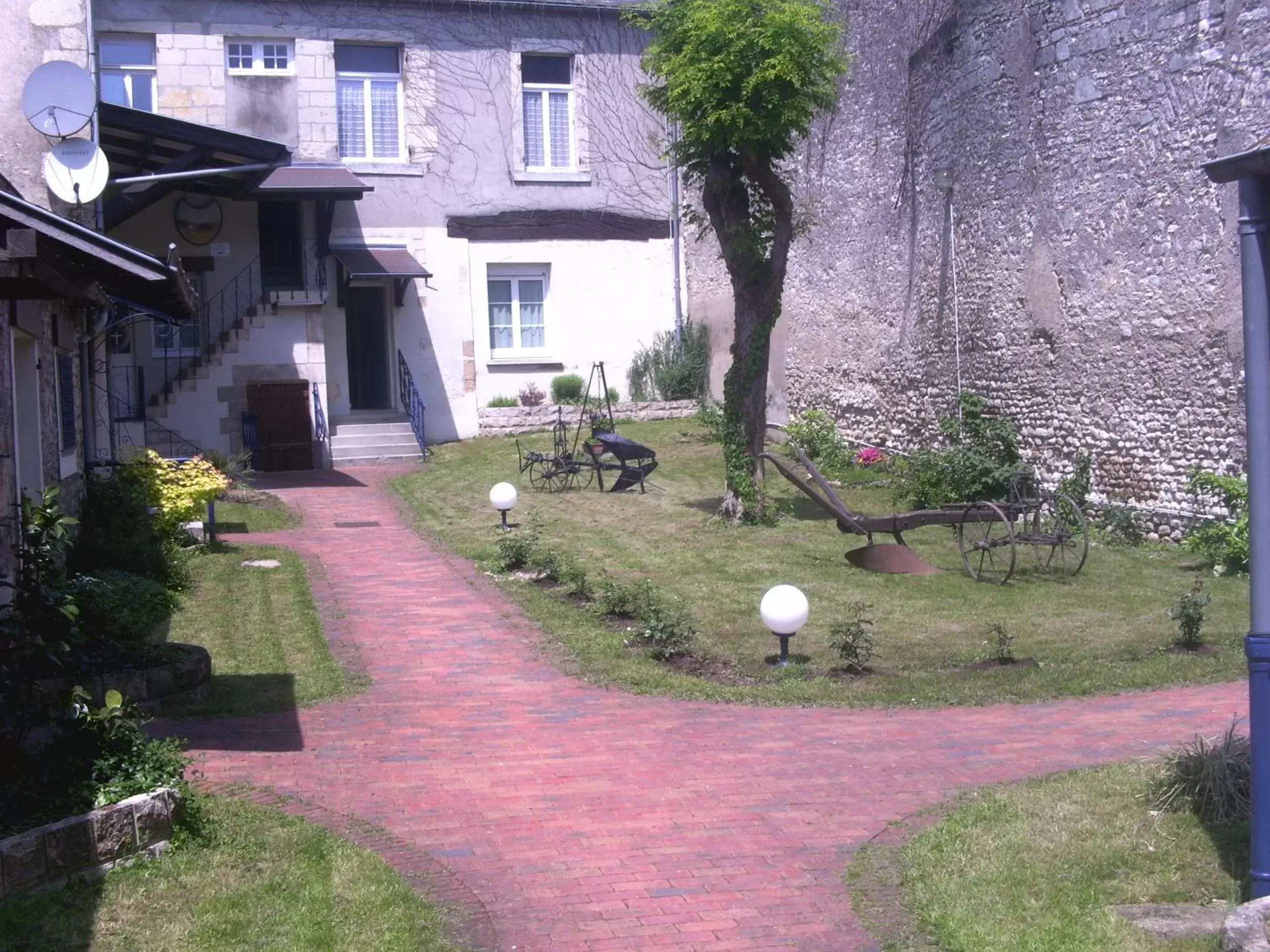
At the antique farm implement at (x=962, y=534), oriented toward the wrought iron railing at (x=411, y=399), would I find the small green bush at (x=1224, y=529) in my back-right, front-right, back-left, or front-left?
back-right

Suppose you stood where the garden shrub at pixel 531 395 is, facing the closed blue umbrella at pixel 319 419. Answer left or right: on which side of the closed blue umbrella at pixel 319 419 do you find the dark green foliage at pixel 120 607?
left

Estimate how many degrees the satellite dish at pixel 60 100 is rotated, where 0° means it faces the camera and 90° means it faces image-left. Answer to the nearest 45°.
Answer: approximately 0°

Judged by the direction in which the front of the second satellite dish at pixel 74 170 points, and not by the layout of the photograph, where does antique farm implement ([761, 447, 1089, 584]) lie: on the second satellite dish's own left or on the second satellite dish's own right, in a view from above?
on the second satellite dish's own left

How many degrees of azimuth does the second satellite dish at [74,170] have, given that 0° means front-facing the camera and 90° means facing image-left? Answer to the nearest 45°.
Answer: approximately 0°

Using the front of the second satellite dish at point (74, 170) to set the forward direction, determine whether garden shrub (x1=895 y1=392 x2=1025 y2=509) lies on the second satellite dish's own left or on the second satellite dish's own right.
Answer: on the second satellite dish's own left

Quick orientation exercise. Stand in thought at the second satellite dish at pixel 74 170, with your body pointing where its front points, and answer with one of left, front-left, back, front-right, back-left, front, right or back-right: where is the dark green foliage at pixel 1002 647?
front-left

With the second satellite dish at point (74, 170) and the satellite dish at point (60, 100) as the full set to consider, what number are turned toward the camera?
2

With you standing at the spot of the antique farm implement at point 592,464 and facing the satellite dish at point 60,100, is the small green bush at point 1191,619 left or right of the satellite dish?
left

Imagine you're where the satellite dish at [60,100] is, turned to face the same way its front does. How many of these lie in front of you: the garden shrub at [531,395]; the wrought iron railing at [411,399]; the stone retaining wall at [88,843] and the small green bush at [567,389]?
1

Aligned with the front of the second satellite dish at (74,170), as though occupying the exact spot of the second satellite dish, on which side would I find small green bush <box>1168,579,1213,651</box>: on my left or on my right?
on my left
